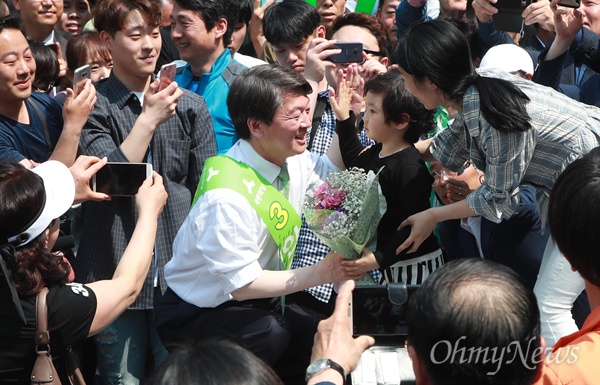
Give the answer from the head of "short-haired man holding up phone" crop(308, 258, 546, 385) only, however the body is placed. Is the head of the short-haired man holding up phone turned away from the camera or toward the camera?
away from the camera

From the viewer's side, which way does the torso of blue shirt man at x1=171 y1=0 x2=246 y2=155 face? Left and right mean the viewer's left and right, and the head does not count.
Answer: facing the viewer and to the left of the viewer

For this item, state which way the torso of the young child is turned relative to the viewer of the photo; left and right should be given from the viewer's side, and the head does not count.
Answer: facing to the left of the viewer

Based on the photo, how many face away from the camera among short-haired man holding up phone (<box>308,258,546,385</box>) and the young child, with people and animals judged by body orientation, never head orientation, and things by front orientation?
1

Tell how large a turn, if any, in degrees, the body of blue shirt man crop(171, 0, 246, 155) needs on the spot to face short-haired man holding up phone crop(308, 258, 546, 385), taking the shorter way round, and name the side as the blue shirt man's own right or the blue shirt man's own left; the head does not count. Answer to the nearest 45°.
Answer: approximately 45° to the blue shirt man's own left

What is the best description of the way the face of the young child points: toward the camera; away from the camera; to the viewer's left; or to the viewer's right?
to the viewer's left

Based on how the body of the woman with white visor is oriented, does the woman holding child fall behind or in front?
in front

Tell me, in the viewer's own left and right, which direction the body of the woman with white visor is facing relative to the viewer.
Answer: facing away from the viewer and to the right of the viewer

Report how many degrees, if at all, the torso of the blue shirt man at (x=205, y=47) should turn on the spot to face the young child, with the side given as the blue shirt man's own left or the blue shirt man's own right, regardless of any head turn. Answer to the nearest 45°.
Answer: approximately 90° to the blue shirt man's own left

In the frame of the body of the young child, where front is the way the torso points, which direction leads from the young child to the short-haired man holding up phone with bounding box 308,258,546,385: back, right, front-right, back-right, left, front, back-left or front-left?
left

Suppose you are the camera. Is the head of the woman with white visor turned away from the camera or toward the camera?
away from the camera

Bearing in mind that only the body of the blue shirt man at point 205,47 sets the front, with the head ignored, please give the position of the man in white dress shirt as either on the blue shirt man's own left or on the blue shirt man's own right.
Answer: on the blue shirt man's own left

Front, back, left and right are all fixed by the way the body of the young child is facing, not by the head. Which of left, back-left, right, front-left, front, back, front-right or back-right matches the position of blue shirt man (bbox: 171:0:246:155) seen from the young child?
front-right

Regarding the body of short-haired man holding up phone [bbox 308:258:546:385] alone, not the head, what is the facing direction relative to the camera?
away from the camera

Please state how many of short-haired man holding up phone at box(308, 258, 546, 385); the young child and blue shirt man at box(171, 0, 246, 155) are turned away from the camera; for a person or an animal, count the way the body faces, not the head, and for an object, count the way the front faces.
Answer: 1

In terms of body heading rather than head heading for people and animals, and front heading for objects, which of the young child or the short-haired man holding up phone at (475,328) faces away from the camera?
the short-haired man holding up phone

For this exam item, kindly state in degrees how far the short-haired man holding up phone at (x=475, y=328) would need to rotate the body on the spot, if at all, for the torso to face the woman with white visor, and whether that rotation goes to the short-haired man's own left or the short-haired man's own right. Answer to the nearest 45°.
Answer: approximately 90° to the short-haired man's own left
